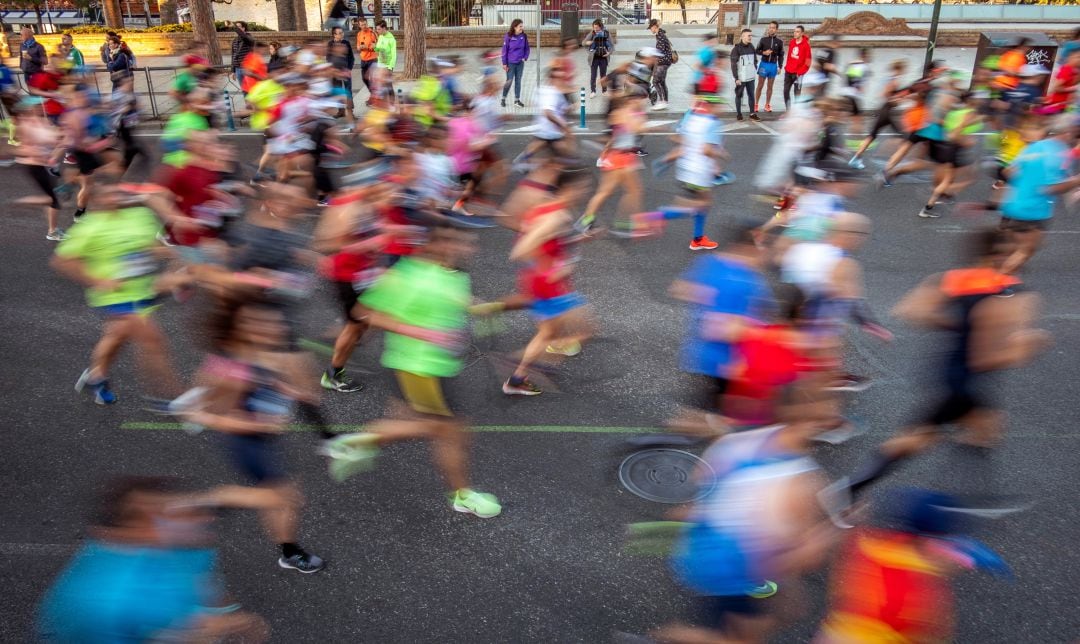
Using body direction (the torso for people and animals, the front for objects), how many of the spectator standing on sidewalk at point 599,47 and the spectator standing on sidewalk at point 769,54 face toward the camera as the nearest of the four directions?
2

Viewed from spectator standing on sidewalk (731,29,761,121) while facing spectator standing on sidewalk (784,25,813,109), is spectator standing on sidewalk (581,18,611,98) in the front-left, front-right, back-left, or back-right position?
back-left

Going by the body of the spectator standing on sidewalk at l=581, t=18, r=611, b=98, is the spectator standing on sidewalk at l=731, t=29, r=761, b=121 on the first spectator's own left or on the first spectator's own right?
on the first spectator's own left

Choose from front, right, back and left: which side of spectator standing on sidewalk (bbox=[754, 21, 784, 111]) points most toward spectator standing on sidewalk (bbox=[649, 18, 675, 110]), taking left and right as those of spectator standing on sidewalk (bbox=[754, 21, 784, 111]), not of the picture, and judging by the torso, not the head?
right

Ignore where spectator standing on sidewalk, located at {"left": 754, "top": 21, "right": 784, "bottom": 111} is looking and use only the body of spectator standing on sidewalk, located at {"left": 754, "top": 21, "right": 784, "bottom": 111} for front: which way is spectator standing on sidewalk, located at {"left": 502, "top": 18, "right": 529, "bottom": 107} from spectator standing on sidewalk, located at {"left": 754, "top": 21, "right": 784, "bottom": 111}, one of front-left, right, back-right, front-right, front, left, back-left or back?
right

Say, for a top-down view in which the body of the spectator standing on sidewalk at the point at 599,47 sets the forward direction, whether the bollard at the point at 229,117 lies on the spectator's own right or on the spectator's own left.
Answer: on the spectator's own right

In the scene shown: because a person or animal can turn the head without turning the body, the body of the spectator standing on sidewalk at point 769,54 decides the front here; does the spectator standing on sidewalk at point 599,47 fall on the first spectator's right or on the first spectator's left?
on the first spectator's right

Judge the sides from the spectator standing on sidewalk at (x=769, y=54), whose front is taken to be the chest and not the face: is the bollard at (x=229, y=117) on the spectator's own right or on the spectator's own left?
on the spectator's own right

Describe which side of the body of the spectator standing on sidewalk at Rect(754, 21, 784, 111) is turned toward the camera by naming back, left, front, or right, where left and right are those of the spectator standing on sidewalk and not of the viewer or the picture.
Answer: front

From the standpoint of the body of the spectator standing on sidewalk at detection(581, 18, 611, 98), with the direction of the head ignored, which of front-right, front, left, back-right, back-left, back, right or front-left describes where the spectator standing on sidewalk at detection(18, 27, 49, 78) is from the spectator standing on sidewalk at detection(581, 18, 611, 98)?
right
